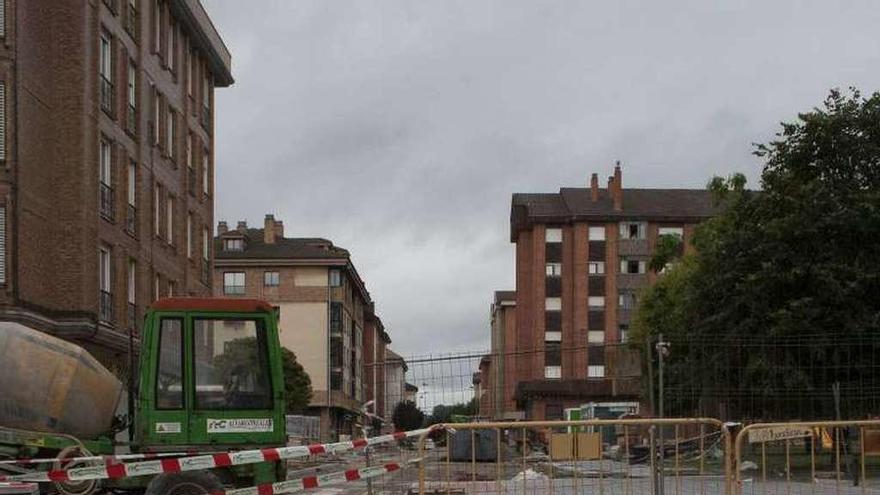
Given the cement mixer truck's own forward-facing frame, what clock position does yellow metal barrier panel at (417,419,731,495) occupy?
The yellow metal barrier panel is roughly at 1 o'clock from the cement mixer truck.

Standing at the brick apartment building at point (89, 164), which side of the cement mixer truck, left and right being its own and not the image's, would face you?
left

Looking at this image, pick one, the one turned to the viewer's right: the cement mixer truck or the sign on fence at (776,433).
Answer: the cement mixer truck

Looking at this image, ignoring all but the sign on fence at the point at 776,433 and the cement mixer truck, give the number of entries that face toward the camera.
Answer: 1

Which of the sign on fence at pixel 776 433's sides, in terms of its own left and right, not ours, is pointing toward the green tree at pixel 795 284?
back

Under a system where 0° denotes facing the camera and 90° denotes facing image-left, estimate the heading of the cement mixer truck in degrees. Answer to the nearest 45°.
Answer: approximately 270°

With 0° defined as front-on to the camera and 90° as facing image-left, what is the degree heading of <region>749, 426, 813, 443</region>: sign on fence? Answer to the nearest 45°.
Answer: approximately 0°
